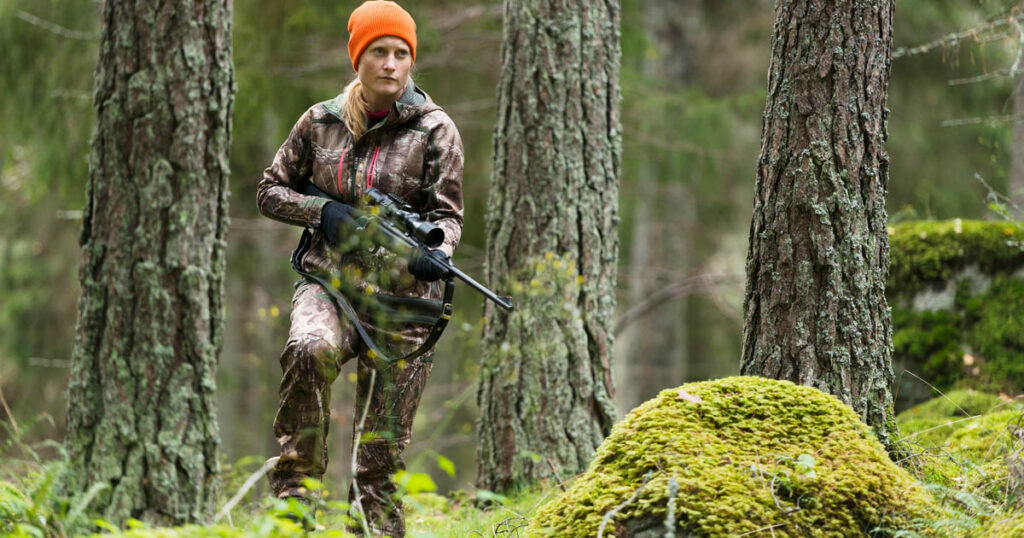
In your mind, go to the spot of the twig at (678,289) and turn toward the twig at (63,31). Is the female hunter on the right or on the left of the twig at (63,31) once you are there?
left

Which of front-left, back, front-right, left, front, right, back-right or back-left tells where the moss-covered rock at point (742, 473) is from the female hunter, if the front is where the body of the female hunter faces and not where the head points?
front-left

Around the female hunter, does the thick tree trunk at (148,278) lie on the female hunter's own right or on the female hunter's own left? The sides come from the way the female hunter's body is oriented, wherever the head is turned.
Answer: on the female hunter's own right

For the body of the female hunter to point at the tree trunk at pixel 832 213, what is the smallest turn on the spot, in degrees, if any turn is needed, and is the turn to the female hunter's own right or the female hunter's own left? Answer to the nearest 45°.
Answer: approximately 90° to the female hunter's own left

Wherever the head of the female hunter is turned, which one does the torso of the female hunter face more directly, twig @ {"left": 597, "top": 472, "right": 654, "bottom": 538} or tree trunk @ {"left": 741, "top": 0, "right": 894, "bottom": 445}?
the twig

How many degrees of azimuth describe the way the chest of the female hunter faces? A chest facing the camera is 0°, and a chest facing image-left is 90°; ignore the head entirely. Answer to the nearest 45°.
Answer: approximately 0°

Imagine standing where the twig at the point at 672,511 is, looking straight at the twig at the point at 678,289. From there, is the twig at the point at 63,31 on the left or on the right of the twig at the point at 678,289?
left

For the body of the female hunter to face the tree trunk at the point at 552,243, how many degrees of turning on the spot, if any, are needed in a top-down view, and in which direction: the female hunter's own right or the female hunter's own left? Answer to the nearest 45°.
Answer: approximately 135° to the female hunter's own left

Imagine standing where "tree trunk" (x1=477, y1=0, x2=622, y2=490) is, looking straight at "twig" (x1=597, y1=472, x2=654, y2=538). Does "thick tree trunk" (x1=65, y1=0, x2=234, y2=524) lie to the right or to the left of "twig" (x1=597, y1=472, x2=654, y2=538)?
right

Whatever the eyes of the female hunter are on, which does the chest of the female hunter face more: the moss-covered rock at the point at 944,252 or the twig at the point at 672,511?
the twig

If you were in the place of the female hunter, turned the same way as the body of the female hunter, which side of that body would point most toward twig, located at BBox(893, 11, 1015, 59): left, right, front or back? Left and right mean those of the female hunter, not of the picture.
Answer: left

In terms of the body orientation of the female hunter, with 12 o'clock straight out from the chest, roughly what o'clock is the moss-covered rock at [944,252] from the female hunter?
The moss-covered rock is roughly at 8 o'clock from the female hunter.
